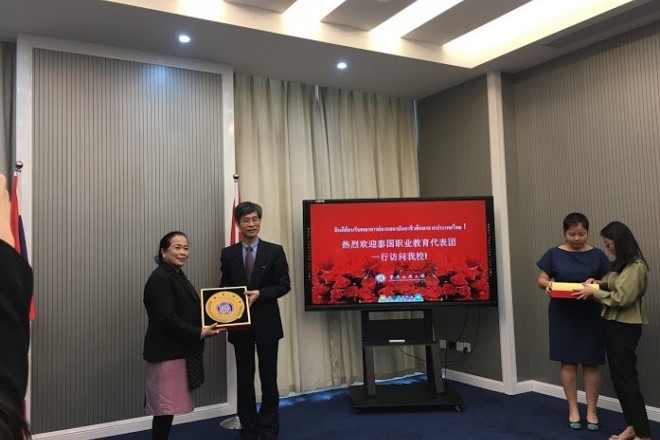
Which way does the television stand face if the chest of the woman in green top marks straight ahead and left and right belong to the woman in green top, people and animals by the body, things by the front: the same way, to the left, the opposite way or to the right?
to the left

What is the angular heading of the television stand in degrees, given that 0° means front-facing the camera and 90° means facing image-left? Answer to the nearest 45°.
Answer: approximately 0°

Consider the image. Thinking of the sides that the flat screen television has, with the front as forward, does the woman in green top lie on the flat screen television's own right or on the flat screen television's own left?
on the flat screen television's own left

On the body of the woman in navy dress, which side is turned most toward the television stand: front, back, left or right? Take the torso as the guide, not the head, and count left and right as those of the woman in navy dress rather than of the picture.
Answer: right

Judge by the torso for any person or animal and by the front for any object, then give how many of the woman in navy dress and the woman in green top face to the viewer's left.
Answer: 1

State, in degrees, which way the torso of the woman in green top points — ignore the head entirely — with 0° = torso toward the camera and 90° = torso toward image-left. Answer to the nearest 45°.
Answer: approximately 90°

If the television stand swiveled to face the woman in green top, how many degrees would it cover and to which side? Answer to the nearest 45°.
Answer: approximately 45° to its left

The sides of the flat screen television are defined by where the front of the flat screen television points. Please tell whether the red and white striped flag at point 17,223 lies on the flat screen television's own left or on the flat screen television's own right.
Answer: on the flat screen television's own right

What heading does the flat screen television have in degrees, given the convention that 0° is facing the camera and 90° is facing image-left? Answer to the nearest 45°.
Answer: approximately 0°

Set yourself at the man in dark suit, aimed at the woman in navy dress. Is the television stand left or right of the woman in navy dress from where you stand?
left

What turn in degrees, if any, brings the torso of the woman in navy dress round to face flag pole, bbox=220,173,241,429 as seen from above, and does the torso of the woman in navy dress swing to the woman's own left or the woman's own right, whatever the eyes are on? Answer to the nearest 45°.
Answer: approximately 90° to the woman's own right
